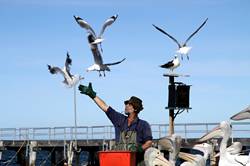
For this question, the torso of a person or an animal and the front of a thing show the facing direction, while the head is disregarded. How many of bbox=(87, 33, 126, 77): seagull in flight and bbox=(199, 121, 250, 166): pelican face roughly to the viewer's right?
0

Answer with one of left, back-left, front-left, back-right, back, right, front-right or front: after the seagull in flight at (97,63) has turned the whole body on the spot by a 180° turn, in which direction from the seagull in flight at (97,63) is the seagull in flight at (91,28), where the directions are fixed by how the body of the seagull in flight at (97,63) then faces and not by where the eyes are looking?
left

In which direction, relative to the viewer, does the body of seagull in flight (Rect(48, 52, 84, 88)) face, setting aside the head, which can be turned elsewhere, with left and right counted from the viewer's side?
facing to the right of the viewer

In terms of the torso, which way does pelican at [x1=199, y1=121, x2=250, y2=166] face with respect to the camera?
to the viewer's left
